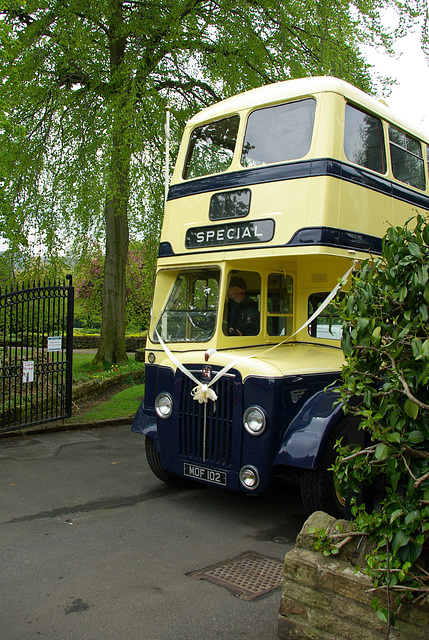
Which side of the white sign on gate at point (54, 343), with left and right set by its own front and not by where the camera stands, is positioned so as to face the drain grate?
front

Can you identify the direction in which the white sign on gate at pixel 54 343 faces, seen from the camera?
facing the viewer

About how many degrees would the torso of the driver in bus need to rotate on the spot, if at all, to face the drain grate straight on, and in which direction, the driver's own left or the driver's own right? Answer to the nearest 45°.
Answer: approximately 45° to the driver's own left

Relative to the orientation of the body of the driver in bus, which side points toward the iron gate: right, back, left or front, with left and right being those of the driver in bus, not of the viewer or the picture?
right

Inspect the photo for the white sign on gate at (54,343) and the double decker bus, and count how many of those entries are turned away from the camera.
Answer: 0

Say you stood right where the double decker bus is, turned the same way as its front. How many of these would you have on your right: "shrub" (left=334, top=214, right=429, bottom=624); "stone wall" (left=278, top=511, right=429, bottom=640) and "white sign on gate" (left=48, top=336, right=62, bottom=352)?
1

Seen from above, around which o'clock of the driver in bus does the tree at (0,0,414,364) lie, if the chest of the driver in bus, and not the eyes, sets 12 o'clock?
The tree is roughly at 4 o'clock from the driver in bus.

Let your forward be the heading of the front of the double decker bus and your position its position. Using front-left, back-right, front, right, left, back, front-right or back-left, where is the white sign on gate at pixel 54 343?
right

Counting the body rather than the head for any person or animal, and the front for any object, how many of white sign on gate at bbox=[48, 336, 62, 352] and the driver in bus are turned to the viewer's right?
0

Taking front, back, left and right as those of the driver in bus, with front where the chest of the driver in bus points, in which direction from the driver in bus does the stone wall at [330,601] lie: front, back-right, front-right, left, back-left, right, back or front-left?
front-left

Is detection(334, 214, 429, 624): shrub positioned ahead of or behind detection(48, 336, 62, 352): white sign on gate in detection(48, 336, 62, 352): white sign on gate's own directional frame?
ahead

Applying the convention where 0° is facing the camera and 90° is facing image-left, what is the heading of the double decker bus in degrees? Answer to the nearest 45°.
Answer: approximately 45°

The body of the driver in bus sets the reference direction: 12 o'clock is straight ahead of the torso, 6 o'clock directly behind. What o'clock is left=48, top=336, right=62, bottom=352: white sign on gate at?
The white sign on gate is roughly at 3 o'clock from the driver in bus.
